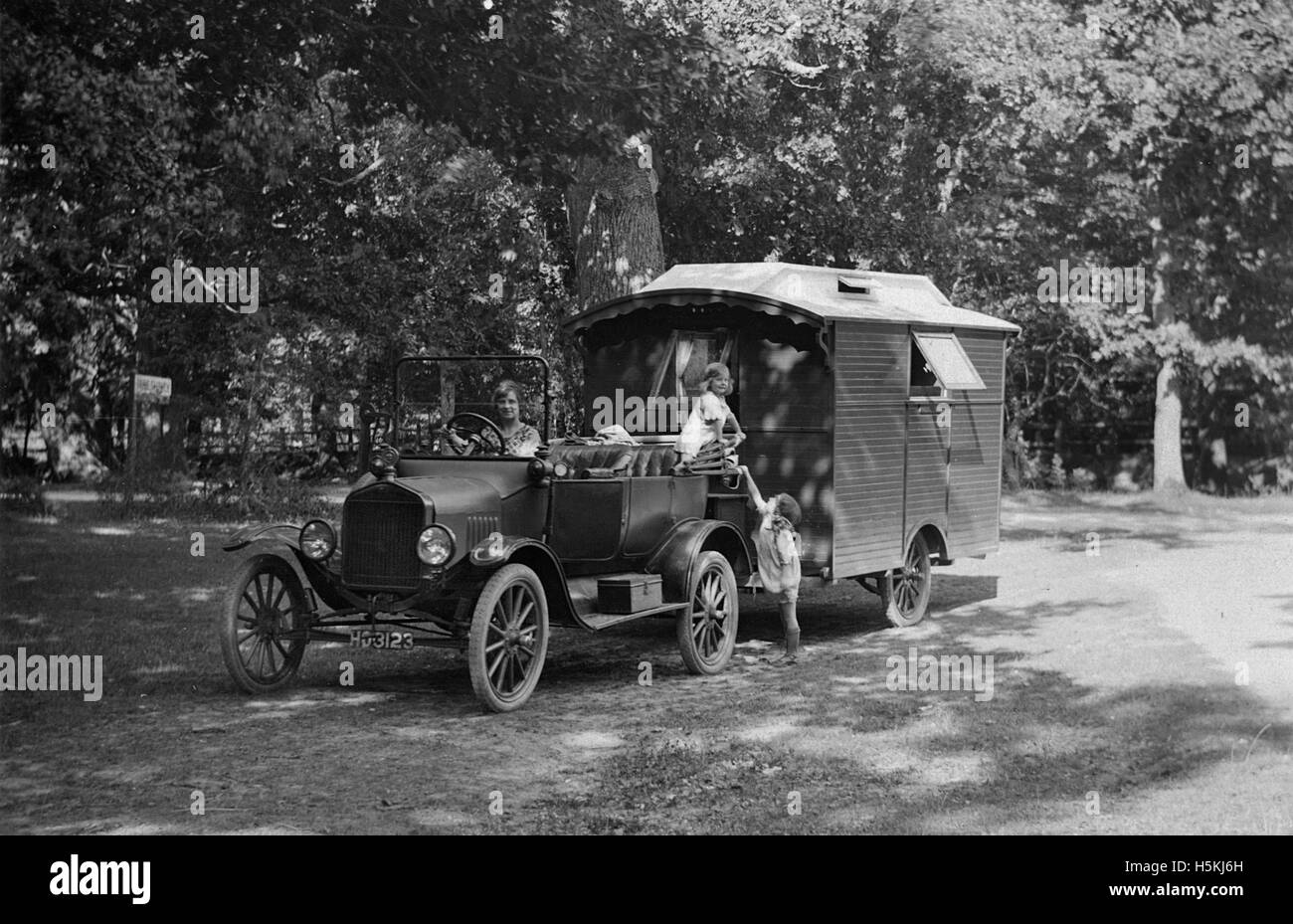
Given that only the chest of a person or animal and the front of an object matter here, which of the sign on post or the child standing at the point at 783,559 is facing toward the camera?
the sign on post

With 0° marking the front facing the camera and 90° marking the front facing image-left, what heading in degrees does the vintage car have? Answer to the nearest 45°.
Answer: approximately 45°

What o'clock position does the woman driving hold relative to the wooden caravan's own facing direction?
The woman driving is roughly at 12 o'clock from the wooden caravan.

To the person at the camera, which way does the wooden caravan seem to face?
facing the viewer and to the left of the viewer

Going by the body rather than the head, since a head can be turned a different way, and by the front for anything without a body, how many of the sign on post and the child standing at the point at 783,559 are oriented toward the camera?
1

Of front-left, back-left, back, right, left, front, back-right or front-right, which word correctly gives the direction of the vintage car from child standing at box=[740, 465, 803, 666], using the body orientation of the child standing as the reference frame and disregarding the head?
front-left

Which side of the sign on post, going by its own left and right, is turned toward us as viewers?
front

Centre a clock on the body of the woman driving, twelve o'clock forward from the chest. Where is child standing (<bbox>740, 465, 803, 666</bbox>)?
The child standing is roughly at 7 o'clock from the woman driving.

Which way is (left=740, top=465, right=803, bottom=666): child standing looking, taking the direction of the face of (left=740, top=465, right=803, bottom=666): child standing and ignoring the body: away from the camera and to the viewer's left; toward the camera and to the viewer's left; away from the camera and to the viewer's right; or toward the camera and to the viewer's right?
away from the camera and to the viewer's left

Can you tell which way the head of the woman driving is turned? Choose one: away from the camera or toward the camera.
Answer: toward the camera

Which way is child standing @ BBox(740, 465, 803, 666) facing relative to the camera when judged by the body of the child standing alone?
to the viewer's left

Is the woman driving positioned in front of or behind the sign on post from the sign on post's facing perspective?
in front
